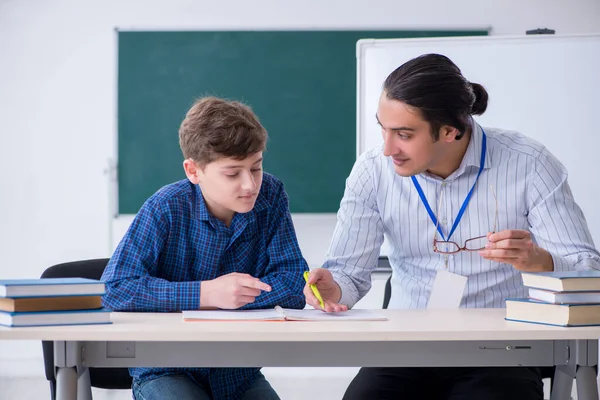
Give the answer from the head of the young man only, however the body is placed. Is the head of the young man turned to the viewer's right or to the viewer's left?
to the viewer's left

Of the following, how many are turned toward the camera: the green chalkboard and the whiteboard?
2

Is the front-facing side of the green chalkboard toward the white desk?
yes

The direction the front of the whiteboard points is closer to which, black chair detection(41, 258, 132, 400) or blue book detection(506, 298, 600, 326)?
the blue book

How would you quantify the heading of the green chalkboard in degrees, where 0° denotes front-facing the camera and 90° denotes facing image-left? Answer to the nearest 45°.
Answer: approximately 0°

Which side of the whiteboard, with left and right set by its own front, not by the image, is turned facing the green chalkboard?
right

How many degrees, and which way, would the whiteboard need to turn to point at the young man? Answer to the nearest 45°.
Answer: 0° — it already faces them

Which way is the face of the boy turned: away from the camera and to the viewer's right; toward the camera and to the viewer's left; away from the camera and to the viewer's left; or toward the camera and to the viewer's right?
toward the camera and to the viewer's right

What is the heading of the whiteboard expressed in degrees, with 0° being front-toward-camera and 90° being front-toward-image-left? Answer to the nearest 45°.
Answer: approximately 0°

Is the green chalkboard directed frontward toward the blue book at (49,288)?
yes
